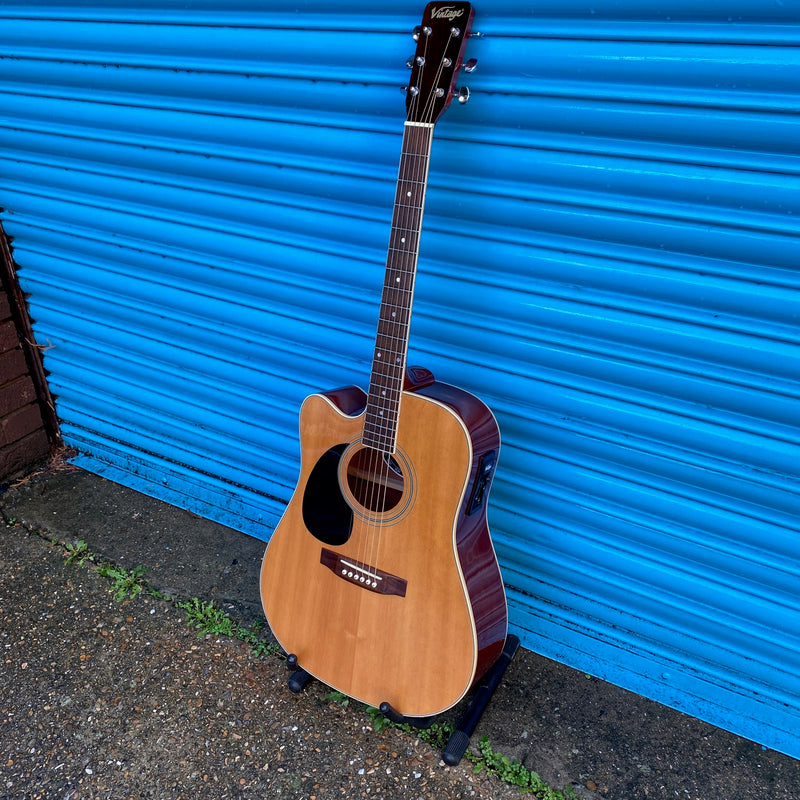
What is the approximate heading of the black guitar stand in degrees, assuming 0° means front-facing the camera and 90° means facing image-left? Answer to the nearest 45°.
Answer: approximately 45°

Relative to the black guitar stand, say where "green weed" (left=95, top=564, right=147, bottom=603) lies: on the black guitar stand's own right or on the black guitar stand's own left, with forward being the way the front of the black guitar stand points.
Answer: on the black guitar stand's own right

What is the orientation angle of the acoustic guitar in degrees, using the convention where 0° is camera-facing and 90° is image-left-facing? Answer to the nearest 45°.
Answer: approximately 45°

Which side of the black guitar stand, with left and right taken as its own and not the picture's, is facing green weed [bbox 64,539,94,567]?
right

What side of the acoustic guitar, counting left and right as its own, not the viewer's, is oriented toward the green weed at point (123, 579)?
right
